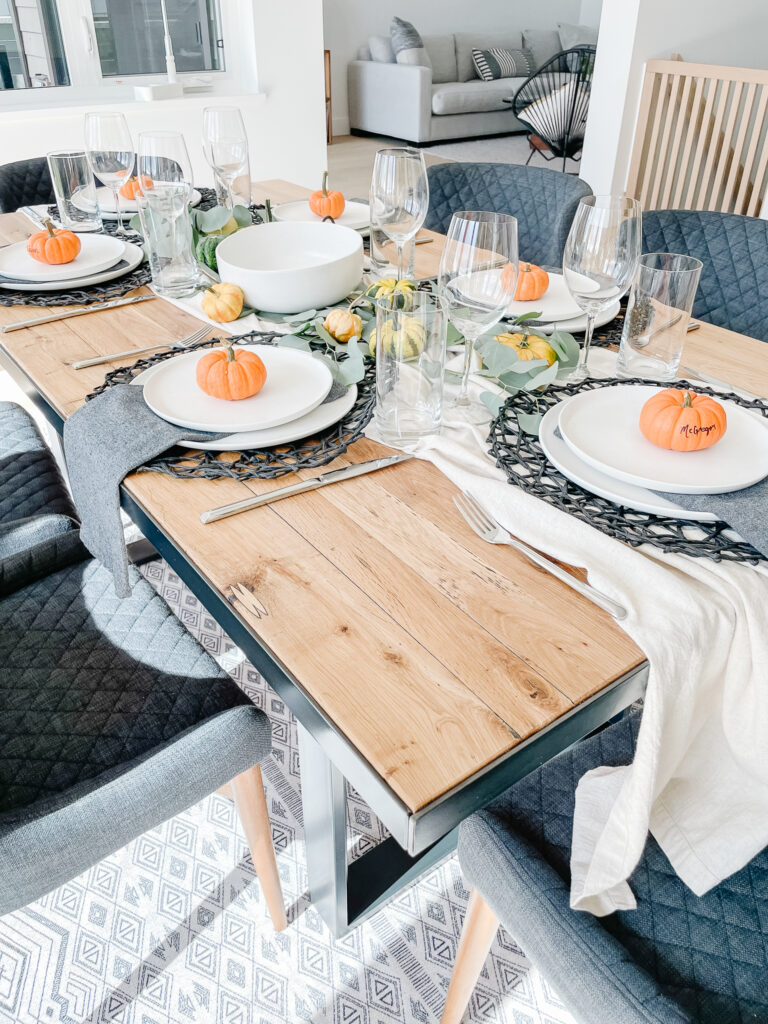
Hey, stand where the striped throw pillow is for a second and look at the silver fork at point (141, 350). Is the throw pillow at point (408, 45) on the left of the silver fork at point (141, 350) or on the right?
right

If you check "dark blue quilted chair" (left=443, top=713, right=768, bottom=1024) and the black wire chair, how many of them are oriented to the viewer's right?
0

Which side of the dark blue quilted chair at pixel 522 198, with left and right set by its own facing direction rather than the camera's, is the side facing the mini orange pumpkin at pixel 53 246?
front

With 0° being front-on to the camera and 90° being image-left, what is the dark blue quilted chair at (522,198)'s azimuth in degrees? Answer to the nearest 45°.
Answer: approximately 45°

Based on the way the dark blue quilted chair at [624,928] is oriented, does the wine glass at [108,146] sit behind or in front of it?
in front

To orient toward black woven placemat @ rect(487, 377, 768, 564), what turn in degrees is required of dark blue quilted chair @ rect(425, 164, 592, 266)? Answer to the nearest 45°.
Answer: approximately 45° to its left

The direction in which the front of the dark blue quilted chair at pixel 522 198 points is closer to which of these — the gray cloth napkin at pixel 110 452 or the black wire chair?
the gray cloth napkin

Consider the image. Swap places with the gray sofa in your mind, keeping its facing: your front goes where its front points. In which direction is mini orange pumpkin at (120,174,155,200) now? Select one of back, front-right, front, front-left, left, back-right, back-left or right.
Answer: front-right

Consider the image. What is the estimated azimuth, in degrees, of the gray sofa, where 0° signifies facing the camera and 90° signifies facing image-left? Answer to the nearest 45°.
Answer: approximately 315°

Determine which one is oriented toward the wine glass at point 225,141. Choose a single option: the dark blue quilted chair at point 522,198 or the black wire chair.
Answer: the dark blue quilted chair

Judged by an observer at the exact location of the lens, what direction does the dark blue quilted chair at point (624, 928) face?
facing away from the viewer and to the left of the viewer

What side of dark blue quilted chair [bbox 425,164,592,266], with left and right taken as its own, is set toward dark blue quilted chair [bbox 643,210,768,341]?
left

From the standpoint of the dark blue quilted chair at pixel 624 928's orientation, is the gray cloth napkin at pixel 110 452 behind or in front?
in front

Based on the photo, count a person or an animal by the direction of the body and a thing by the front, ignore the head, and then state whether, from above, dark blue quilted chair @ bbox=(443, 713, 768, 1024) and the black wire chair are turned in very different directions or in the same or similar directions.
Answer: same or similar directions

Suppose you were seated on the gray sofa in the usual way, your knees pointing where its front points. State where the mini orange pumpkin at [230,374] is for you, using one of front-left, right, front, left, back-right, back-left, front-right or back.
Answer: front-right
